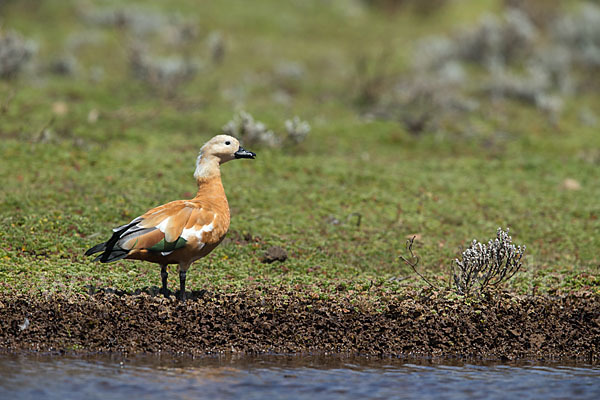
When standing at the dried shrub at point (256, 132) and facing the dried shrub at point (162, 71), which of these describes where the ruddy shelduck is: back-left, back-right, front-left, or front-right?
back-left

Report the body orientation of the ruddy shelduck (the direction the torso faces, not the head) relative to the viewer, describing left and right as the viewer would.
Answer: facing to the right of the viewer

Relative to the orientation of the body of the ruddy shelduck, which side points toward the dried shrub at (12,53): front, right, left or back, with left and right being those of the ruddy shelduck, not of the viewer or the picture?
left

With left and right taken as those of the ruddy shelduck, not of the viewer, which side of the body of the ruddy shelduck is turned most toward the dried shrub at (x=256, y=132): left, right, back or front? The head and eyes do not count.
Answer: left

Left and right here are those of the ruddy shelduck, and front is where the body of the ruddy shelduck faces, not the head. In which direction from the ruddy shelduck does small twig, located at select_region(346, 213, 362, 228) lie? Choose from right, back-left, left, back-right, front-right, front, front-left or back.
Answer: front-left

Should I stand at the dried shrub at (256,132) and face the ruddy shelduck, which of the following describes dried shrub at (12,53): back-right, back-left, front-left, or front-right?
back-right

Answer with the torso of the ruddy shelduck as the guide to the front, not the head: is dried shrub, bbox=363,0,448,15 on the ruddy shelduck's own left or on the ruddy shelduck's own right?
on the ruddy shelduck's own left

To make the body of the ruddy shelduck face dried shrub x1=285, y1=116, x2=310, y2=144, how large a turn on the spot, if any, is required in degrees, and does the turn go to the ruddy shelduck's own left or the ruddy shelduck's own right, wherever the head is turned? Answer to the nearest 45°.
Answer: approximately 90° to the ruddy shelduck's own left

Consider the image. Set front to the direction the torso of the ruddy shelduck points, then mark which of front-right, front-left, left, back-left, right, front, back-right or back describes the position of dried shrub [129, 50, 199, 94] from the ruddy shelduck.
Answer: left
